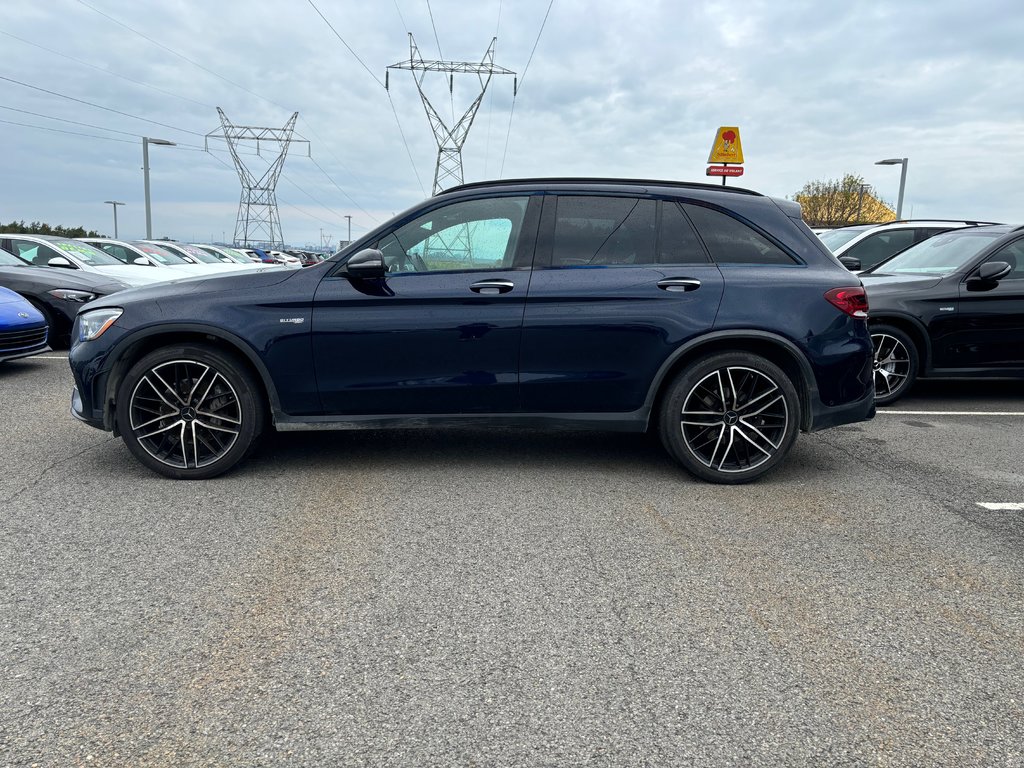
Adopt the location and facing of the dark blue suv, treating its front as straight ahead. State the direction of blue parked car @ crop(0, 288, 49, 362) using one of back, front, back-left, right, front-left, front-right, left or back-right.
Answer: front-right

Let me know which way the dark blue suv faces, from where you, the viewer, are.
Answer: facing to the left of the viewer

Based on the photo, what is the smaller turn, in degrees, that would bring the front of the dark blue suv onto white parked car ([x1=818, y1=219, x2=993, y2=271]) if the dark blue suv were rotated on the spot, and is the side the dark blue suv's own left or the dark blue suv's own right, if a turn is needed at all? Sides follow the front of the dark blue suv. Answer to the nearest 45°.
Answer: approximately 135° to the dark blue suv's own right

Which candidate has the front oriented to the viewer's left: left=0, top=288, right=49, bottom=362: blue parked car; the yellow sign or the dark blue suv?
the dark blue suv

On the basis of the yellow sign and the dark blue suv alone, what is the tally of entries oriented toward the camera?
1
